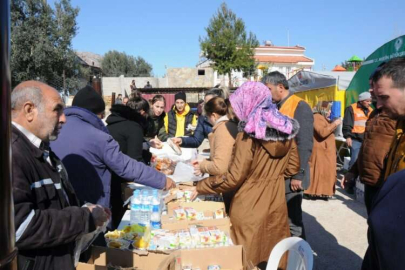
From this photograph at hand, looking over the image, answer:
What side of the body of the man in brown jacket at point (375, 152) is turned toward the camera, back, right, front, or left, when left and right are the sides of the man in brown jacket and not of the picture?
left

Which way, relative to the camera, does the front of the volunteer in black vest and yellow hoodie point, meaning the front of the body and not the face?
toward the camera

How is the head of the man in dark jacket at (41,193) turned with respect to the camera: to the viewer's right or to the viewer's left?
to the viewer's right

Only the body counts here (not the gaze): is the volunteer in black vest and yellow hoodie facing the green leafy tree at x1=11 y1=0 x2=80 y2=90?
no

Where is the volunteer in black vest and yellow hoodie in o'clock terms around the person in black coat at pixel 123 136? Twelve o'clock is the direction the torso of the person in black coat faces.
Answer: The volunteer in black vest and yellow hoodie is roughly at 11 o'clock from the person in black coat.

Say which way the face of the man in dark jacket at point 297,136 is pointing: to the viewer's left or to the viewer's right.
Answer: to the viewer's left

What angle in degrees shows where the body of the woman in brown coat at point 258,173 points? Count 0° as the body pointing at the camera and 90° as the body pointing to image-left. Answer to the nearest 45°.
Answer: approximately 135°

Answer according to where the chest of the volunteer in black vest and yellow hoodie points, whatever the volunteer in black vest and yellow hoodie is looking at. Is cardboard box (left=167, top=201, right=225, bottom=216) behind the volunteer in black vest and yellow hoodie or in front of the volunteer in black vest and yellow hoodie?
in front

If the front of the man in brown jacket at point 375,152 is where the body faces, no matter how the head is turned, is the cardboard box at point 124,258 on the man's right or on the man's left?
on the man's left

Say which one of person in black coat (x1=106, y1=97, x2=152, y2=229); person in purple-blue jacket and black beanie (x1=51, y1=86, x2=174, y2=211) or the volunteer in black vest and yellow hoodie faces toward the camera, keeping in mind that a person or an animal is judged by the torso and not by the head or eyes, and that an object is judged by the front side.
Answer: the volunteer in black vest and yellow hoodie

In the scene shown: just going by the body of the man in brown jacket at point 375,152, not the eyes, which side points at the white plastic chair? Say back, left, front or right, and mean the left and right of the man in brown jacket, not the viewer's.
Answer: left

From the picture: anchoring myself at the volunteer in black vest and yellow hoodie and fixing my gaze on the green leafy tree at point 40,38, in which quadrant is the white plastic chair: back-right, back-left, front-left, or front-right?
back-left
